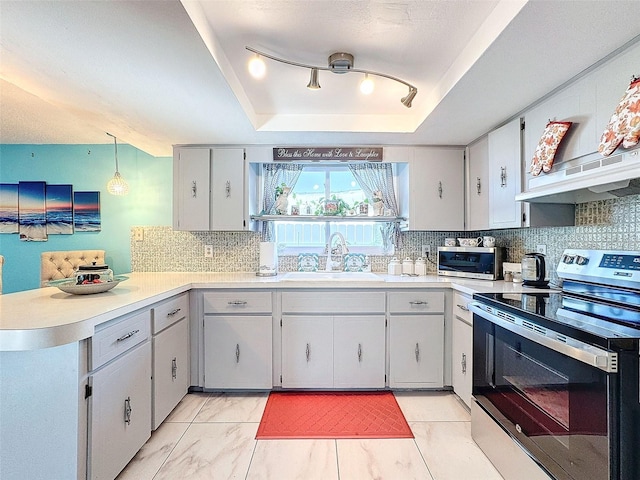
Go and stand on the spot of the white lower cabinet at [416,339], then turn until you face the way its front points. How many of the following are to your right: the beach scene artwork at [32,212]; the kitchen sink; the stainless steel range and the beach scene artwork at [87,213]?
3

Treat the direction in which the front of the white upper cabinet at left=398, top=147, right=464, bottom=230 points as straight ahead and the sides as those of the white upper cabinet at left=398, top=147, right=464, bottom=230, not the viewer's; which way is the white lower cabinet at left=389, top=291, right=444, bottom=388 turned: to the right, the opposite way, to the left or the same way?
the same way

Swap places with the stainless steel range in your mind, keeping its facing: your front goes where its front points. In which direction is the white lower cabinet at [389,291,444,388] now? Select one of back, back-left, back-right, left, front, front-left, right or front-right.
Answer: right

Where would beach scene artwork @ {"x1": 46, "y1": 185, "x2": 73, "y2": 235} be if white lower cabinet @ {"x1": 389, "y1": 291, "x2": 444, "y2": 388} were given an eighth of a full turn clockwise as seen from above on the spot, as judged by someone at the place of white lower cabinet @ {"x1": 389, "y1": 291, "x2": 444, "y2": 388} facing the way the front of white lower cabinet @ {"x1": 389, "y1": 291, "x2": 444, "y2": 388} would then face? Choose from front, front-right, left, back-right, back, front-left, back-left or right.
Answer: front-right

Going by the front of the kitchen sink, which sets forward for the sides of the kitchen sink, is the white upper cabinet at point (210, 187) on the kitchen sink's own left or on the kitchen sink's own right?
on the kitchen sink's own right

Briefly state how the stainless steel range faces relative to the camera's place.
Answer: facing the viewer and to the left of the viewer

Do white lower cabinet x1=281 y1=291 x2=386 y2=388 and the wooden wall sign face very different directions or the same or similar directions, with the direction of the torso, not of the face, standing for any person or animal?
same or similar directions

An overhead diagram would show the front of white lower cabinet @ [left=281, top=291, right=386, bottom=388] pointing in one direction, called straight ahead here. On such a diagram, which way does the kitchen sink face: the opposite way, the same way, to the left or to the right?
the same way

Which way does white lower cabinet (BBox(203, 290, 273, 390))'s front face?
toward the camera

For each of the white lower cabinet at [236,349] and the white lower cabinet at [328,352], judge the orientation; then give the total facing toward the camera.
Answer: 2

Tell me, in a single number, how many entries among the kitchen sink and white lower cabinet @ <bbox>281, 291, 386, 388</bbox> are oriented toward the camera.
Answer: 2

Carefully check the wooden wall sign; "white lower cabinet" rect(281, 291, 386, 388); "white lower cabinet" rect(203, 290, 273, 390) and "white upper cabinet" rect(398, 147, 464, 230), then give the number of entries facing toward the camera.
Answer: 4

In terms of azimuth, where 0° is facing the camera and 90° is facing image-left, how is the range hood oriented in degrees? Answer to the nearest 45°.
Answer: approximately 45°

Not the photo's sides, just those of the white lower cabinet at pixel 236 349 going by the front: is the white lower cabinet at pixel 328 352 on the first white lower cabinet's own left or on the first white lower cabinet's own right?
on the first white lower cabinet's own left

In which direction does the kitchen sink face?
toward the camera
